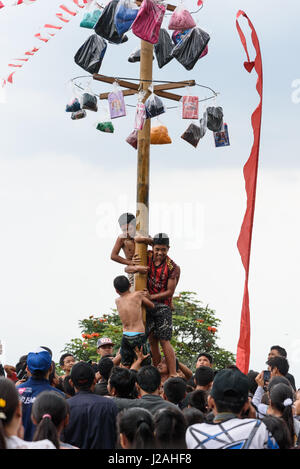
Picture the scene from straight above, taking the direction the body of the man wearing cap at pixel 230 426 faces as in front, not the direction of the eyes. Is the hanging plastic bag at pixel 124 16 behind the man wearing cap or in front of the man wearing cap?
in front

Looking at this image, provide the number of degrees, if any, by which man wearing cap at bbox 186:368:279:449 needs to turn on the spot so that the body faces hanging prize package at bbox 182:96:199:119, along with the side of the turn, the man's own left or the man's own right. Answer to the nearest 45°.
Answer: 0° — they already face it

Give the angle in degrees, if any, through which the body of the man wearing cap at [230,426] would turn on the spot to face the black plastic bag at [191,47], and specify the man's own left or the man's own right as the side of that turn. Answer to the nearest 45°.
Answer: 0° — they already face it

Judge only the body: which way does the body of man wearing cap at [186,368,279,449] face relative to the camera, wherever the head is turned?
away from the camera

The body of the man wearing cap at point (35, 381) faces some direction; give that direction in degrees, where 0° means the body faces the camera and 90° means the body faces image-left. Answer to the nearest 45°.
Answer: approximately 180°

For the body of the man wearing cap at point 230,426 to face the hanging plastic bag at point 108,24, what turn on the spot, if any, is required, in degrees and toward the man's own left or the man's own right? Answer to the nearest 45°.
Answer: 0° — they already face it

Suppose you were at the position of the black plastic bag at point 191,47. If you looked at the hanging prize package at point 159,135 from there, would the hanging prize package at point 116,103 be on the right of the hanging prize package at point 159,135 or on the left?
left

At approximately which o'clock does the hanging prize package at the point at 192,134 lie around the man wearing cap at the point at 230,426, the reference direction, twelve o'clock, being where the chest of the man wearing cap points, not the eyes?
The hanging prize package is roughly at 12 o'clock from the man wearing cap.
